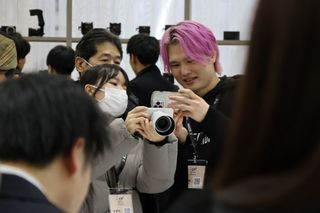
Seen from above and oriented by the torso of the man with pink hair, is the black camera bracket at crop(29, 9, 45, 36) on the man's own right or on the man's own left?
on the man's own right

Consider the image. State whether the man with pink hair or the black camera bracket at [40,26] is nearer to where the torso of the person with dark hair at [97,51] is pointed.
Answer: the man with pink hair

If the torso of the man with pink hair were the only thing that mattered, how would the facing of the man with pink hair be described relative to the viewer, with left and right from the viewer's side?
facing the viewer and to the left of the viewer

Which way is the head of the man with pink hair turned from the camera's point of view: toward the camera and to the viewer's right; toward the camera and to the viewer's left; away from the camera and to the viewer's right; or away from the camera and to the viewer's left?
toward the camera and to the viewer's left

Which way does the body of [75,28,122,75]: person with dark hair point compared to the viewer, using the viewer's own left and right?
facing the viewer and to the right of the viewer

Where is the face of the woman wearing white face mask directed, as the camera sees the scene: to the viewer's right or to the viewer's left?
to the viewer's right

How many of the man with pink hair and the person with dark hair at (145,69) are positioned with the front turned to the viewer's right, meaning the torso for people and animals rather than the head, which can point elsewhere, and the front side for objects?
0

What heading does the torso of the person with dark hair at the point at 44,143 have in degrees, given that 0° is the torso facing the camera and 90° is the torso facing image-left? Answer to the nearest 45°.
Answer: approximately 225°

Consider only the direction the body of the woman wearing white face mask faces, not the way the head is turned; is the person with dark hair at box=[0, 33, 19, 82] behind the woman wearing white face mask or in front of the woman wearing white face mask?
behind

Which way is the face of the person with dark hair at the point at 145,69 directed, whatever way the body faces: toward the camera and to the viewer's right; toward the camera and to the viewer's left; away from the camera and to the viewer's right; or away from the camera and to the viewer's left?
away from the camera and to the viewer's left

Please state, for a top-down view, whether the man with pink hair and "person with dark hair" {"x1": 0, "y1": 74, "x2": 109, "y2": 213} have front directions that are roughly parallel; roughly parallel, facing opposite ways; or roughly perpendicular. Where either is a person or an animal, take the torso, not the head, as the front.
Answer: roughly parallel, facing opposite ways

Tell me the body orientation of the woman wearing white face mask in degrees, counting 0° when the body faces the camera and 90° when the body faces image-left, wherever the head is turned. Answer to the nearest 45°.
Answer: approximately 315°

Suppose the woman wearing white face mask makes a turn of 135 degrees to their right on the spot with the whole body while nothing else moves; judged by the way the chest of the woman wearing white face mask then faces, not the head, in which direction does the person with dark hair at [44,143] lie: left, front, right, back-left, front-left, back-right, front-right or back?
left

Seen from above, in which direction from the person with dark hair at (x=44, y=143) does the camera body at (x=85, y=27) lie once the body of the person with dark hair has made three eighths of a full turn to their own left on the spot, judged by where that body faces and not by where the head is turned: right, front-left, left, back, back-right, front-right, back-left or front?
right

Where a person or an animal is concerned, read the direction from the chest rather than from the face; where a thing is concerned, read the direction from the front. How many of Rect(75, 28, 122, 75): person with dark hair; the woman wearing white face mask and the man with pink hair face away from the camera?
0
